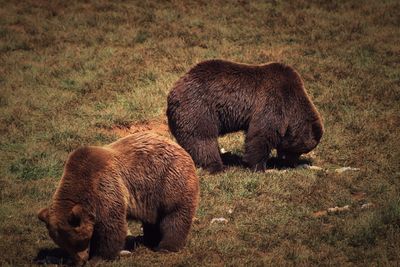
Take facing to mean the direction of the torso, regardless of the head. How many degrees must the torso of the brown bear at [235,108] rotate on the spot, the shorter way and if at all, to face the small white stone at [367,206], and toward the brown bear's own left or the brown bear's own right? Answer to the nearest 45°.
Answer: approximately 45° to the brown bear's own right

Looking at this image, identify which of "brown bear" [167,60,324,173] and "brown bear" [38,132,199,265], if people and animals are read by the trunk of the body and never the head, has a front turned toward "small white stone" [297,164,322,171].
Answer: "brown bear" [167,60,324,173]

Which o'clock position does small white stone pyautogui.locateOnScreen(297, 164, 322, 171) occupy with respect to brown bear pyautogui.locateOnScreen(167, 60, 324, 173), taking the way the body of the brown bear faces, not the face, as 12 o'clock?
The small white stone is roughly at 12 o'clock from the brown bear.

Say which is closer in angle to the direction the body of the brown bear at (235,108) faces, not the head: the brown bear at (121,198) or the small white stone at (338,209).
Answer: the small white stone

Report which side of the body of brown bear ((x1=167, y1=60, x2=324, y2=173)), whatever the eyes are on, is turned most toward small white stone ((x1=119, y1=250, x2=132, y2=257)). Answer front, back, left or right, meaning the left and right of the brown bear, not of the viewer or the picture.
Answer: right

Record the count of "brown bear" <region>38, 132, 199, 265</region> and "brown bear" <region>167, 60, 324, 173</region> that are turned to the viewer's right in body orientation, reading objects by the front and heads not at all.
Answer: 1

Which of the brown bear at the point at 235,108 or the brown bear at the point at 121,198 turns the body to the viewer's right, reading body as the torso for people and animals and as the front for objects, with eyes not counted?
the brown bear at the point at 235,108

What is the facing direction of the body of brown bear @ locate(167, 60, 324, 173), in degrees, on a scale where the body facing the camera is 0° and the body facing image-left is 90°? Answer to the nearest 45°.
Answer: approximately 270°

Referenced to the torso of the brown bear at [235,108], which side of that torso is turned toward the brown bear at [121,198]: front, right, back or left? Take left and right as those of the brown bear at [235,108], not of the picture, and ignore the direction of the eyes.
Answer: right

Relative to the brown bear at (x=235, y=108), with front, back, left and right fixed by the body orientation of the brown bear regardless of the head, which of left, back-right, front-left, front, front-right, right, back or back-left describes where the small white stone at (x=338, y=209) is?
front-right

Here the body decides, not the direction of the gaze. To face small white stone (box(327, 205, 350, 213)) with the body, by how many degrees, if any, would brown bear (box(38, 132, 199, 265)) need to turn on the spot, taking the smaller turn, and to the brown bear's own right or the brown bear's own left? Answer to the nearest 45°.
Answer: approximately 135° to the brown bear's own left

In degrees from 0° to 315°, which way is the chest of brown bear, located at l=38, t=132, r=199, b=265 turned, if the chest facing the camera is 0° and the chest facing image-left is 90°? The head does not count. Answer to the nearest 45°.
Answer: approximately 45°
